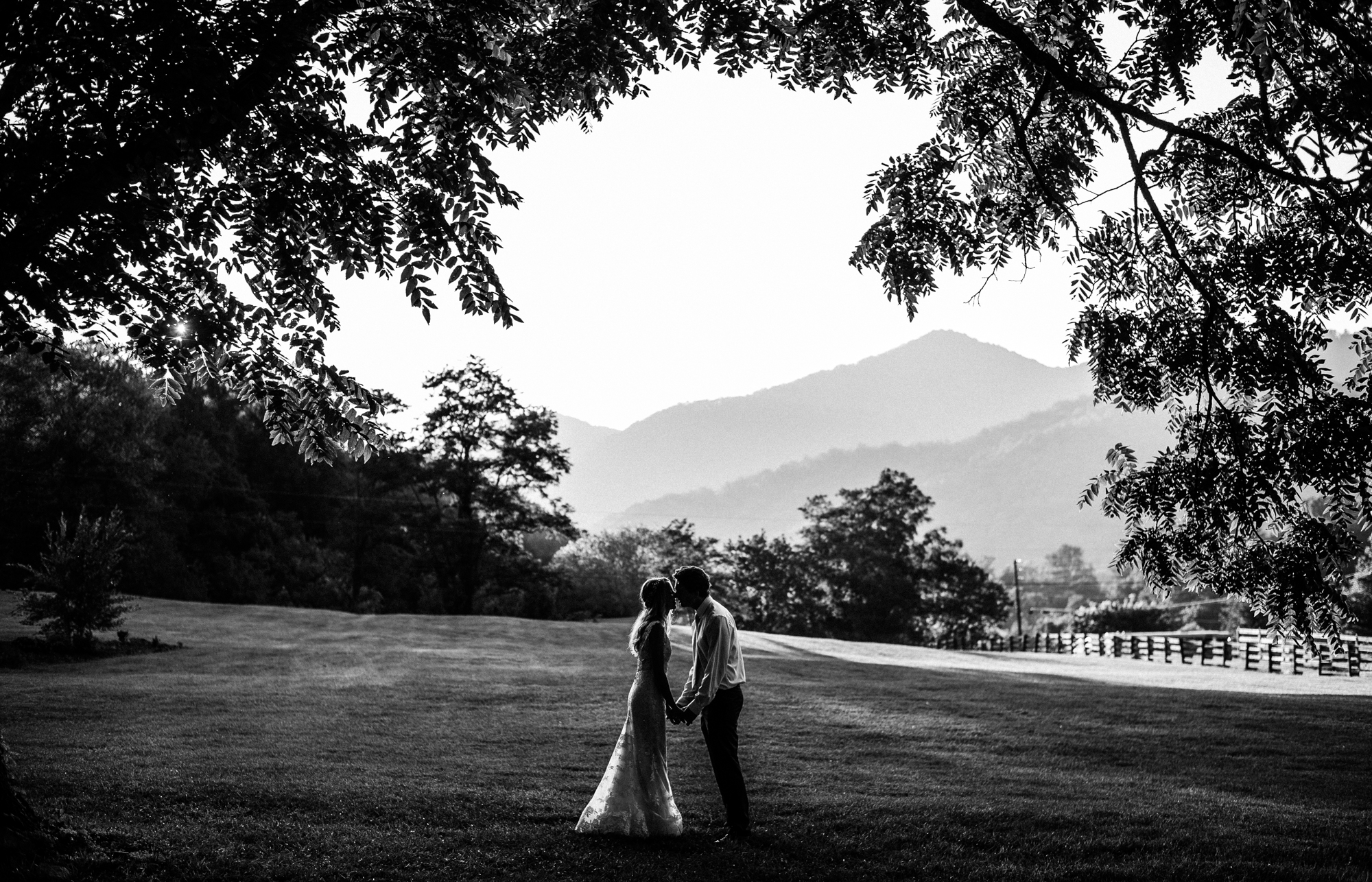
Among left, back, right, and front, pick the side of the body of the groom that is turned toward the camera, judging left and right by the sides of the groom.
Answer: left

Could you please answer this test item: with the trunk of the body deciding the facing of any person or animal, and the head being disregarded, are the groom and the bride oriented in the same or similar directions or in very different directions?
very different directions

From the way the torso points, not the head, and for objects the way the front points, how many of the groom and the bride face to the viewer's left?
1

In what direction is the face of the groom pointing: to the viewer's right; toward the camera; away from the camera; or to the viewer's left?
to the viewer's left

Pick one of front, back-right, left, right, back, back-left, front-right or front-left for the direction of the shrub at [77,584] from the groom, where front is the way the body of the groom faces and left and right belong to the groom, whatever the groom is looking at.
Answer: front-right

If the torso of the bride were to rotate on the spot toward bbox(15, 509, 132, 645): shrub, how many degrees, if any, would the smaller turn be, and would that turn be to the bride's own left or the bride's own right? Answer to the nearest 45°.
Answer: approximately 135° to the bride's own left

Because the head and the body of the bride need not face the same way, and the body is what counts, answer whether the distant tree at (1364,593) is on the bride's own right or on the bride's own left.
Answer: on the bride's own left

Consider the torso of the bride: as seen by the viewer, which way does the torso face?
to the viewer's right

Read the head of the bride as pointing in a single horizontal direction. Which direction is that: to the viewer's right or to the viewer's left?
to the viewer's right

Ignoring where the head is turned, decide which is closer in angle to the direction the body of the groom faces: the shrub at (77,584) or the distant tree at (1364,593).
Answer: the shrub

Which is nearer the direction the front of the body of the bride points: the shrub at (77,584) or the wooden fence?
the wooden fence
